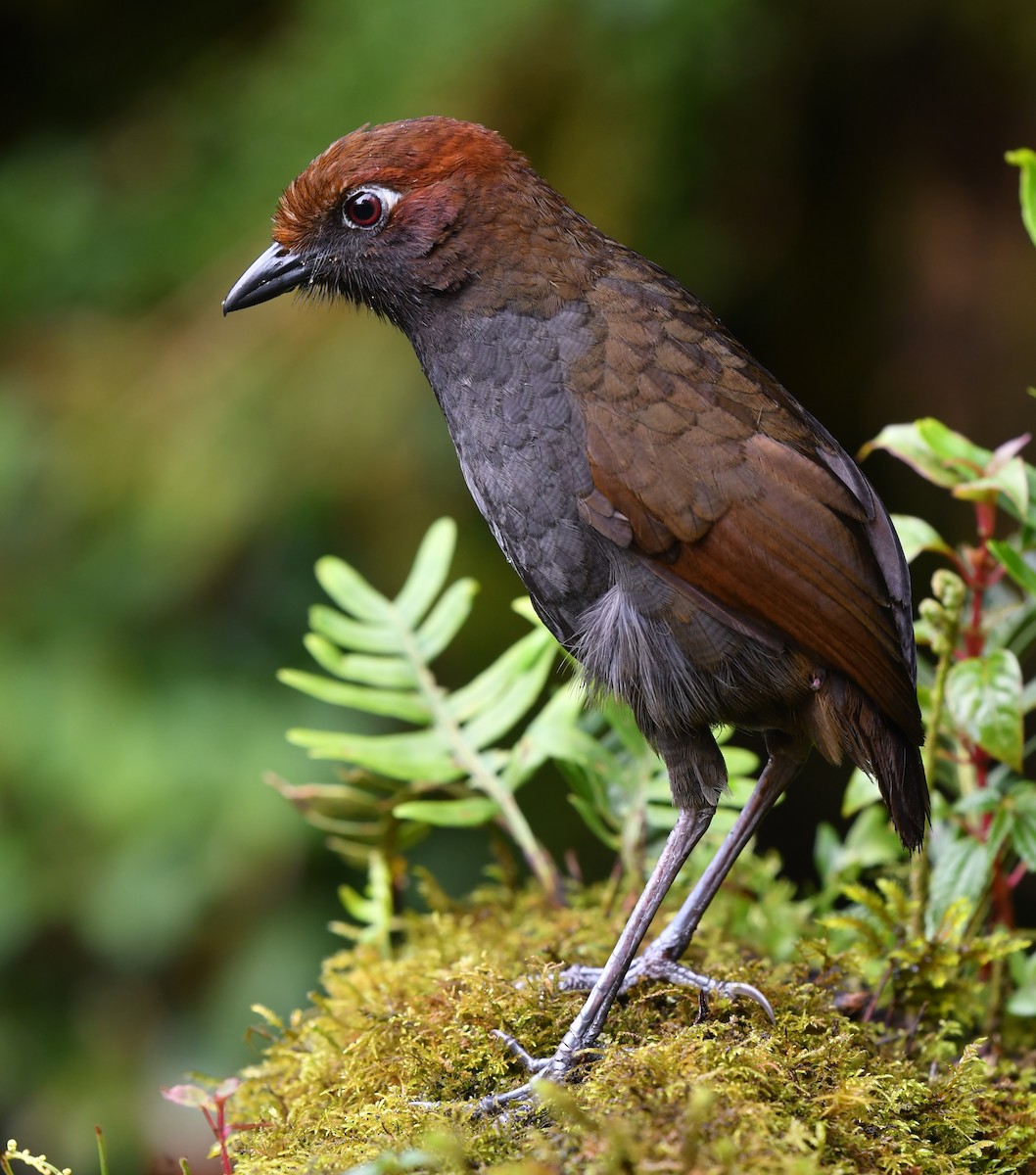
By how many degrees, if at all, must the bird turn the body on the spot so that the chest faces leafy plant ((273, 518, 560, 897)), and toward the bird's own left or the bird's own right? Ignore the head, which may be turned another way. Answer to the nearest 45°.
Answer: approximately 45° to the bird's own right

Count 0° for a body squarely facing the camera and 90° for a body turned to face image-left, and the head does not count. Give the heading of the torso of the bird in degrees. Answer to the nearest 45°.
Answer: approximately 90°

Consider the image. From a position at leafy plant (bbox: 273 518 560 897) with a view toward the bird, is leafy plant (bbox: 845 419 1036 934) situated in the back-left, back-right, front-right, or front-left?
front-left
